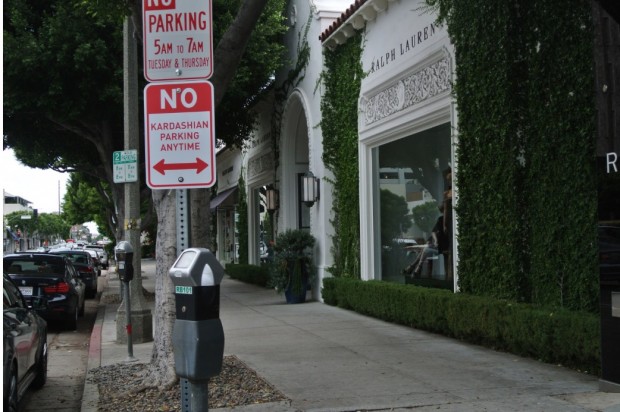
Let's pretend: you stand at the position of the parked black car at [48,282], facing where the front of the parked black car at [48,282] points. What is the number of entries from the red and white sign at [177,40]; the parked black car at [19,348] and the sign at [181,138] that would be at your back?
3

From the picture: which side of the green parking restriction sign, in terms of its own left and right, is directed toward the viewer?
front

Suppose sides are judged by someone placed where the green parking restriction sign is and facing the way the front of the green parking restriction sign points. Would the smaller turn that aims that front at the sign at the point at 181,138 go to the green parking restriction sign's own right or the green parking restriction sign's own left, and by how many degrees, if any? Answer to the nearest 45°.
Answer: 0° — it already faces it

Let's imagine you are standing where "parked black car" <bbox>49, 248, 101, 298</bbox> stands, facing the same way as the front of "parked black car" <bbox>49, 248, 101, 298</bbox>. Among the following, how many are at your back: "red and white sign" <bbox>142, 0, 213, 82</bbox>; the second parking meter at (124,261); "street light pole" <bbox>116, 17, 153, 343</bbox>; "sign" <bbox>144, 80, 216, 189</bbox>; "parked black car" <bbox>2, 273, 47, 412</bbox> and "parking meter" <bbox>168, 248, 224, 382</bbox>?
6

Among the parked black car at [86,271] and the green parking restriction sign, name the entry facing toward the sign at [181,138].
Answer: the green parking restriction sign

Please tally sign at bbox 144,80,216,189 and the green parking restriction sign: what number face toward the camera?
2

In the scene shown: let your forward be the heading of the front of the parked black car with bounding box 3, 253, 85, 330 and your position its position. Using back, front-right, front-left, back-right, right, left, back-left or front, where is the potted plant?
right

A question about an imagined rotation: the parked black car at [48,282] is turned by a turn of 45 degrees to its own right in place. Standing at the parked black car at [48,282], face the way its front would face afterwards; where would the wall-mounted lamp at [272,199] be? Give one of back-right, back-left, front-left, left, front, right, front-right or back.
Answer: front

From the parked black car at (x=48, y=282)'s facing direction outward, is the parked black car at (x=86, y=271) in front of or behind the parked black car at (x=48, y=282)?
in front

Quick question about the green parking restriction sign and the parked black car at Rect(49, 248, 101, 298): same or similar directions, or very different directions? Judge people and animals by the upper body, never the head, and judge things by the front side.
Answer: very different directions

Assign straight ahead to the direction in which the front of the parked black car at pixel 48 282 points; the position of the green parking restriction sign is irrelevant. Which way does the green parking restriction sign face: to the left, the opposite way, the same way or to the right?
the opposite way

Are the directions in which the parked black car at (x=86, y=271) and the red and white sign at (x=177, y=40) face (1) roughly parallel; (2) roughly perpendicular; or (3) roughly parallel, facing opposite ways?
roughly parallel, facing opposite ways

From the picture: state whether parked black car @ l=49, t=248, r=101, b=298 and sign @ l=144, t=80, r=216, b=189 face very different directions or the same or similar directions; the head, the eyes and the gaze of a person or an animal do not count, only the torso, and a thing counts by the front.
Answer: very different directions

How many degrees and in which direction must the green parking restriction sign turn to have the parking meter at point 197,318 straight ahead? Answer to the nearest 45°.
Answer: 0° — it already faces it

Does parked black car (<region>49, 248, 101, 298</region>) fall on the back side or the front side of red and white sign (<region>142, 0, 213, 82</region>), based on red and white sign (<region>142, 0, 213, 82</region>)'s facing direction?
on the back side

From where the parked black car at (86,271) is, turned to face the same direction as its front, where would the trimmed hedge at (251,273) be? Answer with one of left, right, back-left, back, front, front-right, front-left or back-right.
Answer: right

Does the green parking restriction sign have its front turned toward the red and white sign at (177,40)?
yes

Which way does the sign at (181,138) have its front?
toward the camera

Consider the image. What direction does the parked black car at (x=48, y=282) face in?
away from the camera

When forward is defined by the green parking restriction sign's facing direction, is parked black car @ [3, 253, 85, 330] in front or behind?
behind

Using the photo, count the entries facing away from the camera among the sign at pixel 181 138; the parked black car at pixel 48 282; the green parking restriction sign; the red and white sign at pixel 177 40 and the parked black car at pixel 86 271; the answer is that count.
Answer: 2

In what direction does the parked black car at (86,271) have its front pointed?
away from the camera

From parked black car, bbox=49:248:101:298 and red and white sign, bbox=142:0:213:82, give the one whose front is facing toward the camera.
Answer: the red and white sign
